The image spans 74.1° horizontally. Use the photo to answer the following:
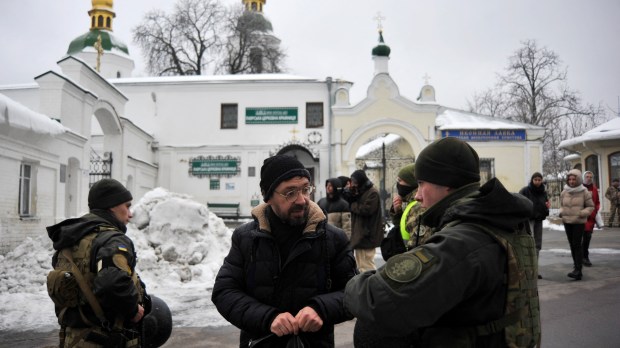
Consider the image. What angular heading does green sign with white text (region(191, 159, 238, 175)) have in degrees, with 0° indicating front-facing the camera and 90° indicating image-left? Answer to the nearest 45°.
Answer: approximately 0°

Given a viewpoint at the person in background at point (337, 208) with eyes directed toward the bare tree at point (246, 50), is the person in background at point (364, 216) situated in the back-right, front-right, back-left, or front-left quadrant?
back-right

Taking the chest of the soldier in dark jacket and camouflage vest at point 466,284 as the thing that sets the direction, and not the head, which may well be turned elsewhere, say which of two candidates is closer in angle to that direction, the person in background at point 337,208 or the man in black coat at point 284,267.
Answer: the man in black coat

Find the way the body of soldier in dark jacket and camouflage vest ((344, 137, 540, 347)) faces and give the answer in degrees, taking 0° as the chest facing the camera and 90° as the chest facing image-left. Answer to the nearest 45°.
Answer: approximately 90°

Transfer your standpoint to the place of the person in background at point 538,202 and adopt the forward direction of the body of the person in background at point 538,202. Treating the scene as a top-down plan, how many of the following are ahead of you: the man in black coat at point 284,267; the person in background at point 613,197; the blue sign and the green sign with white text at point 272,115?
1

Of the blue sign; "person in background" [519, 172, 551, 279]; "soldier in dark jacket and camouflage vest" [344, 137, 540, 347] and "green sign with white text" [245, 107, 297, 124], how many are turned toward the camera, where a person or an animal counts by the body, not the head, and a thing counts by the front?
3

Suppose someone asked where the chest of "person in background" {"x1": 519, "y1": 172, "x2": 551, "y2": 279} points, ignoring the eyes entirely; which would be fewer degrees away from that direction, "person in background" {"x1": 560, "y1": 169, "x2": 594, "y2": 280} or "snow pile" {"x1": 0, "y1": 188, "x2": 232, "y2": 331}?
the snow pile

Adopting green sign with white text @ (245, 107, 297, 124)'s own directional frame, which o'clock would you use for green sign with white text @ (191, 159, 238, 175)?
green sign with white text @ (191, 159, 238, 175) is roughly at 3 o'clock from green sign with white text @ (245, 107, 297, 124).

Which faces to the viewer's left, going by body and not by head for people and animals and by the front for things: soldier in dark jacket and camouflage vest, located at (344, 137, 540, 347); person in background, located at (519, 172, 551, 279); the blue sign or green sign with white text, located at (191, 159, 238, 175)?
the soldier in dark jacket and camouflage vest

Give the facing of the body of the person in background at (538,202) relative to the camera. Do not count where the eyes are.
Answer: toward the camera

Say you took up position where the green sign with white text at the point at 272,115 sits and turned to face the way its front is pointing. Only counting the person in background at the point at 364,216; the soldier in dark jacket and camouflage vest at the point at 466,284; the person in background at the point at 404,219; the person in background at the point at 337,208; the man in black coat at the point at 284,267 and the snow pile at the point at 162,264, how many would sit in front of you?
6

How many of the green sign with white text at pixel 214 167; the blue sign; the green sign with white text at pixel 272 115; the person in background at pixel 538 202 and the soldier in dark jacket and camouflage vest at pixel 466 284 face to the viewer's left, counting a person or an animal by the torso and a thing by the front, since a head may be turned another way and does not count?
1

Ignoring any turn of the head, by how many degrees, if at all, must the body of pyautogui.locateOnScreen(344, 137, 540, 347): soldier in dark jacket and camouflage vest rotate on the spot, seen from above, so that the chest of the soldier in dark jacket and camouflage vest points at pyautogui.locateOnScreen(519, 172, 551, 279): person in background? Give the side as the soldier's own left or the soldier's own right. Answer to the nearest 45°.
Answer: approximately 90° to the soldier's own right

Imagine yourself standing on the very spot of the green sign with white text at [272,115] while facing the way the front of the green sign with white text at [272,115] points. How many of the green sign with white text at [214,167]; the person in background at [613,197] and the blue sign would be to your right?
1
